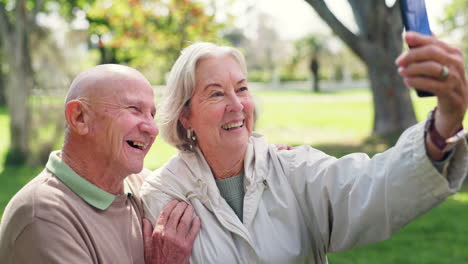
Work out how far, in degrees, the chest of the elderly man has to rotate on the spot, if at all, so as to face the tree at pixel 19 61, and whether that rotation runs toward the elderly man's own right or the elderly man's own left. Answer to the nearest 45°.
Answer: approximately 135° to the elderly man's own left

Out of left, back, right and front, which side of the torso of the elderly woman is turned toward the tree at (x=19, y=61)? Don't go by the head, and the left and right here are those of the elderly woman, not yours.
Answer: back

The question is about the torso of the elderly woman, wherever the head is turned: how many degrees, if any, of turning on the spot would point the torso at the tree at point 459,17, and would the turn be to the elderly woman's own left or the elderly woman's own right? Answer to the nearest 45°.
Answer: approximately 135° to the elderly woman's own left

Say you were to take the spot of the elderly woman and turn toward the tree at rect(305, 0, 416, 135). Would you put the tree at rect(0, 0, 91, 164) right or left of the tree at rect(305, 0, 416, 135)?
left

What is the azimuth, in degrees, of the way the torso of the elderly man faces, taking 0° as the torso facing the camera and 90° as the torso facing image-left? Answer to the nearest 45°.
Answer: approximately 315°

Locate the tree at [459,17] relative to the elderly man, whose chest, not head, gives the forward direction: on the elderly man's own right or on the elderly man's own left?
on the elderly man's own left

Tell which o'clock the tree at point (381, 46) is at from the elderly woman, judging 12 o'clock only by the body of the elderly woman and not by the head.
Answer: The tree is roughly at 8 o'clock from the elderly woman.

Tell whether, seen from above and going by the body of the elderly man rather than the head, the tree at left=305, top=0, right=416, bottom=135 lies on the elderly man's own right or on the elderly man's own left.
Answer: on the elderly man's own left

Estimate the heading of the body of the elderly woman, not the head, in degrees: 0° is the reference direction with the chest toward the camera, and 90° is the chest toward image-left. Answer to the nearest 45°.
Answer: approximately 315°

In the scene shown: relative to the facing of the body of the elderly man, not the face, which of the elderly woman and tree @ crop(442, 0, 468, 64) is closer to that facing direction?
the elderly woman
